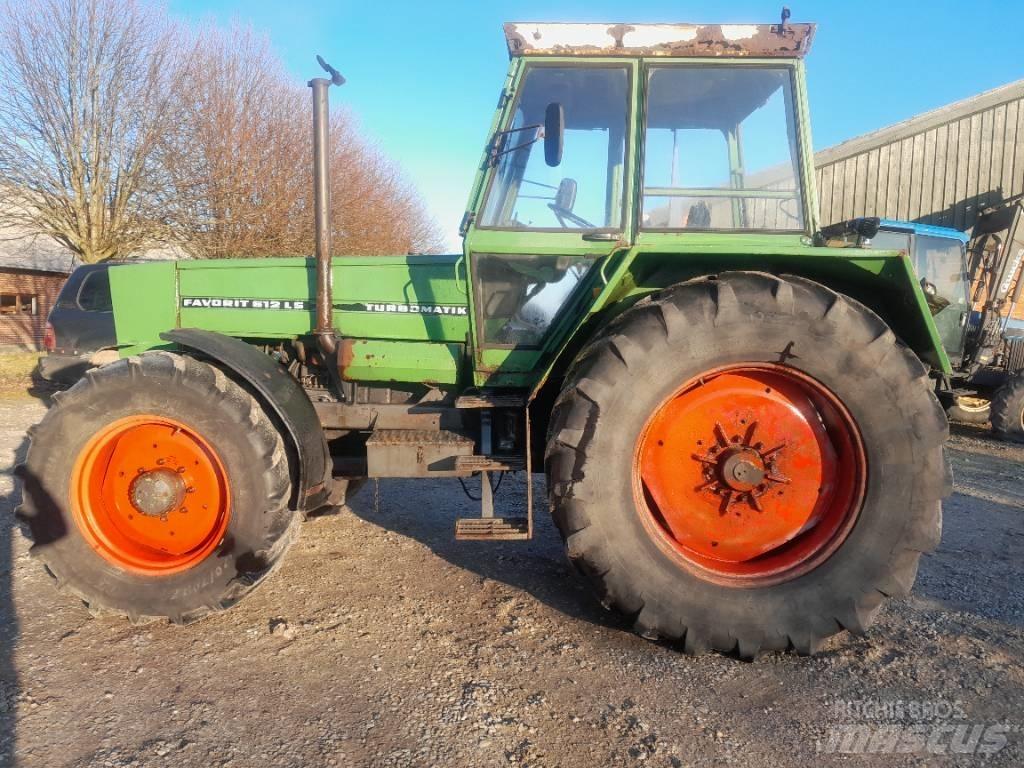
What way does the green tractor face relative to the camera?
to the viewer's left

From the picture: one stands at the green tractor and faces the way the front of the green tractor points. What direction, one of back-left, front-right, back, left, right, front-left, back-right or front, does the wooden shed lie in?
back-right

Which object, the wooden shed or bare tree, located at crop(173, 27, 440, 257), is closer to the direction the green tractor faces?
the bare tree

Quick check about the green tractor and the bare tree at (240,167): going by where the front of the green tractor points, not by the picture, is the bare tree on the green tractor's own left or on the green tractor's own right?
on the green tractor's own right
